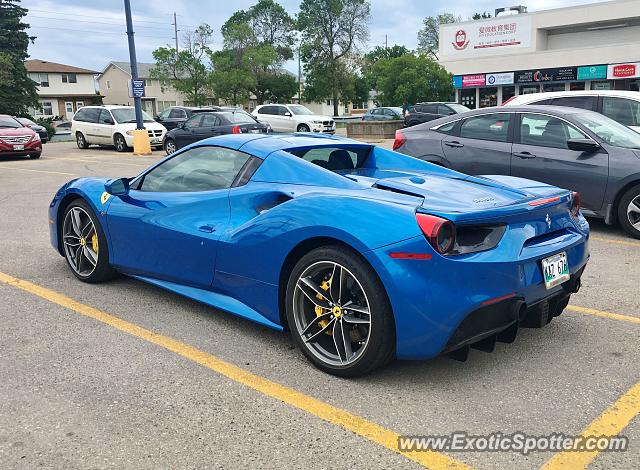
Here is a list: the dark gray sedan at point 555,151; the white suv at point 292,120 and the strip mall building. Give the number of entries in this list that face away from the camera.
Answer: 0

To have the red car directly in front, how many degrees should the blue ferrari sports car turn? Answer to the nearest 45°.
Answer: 0° — it already faces it

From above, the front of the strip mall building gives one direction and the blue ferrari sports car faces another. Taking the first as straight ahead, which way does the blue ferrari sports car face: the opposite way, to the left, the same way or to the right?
to the right

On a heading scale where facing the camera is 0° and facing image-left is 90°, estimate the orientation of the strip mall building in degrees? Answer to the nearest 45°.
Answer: approximately 45°

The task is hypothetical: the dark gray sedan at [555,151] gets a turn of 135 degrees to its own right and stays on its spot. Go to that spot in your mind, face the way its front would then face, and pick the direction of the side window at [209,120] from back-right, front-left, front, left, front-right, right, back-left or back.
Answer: front-right

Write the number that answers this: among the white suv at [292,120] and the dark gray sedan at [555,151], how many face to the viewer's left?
0

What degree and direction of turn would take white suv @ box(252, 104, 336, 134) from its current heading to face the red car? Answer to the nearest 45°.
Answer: approximately 90° to its right

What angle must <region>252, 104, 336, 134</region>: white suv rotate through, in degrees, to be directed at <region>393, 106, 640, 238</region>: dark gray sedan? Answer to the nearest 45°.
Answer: approximately 45° to its right

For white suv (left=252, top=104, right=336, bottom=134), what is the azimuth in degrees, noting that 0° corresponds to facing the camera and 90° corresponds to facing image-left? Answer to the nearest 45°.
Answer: approximately 315°

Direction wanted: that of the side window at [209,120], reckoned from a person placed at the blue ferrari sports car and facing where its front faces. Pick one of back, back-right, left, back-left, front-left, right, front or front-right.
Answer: front-right

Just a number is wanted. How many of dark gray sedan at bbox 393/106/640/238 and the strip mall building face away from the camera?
0

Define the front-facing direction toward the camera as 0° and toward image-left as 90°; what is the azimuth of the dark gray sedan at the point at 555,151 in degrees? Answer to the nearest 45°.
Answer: approximately 315°

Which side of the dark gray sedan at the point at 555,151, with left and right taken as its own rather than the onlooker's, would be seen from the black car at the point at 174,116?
back

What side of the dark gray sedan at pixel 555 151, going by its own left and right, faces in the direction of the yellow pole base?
back
